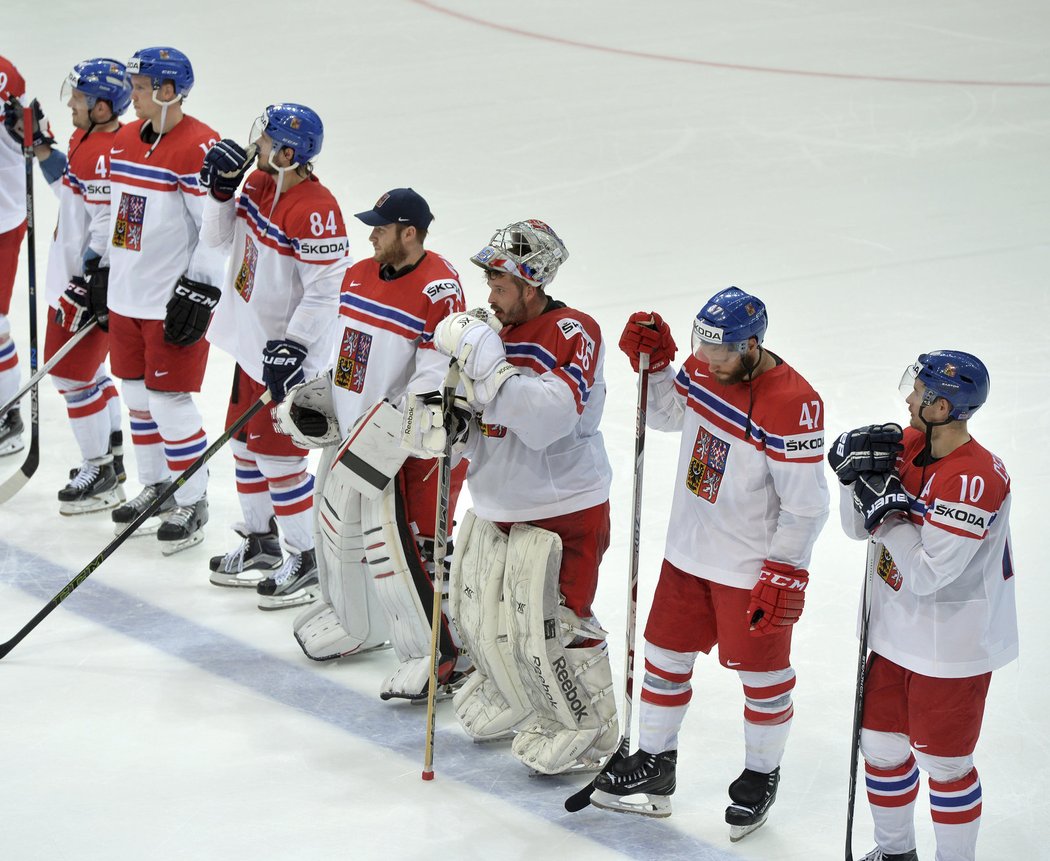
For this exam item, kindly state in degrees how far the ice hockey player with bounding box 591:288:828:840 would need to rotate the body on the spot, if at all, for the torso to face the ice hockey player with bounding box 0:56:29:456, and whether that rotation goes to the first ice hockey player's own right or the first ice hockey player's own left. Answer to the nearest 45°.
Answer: approximately 90° to the first ice hockey player's own right

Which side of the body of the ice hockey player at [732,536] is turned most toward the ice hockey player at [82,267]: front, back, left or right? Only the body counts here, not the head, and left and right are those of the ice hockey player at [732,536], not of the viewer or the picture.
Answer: right

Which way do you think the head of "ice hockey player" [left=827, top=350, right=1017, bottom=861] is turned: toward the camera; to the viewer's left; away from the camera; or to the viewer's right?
to the viewer's left

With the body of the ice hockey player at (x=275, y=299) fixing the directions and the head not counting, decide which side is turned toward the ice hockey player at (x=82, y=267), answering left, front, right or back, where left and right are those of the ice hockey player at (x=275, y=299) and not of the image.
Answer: right
